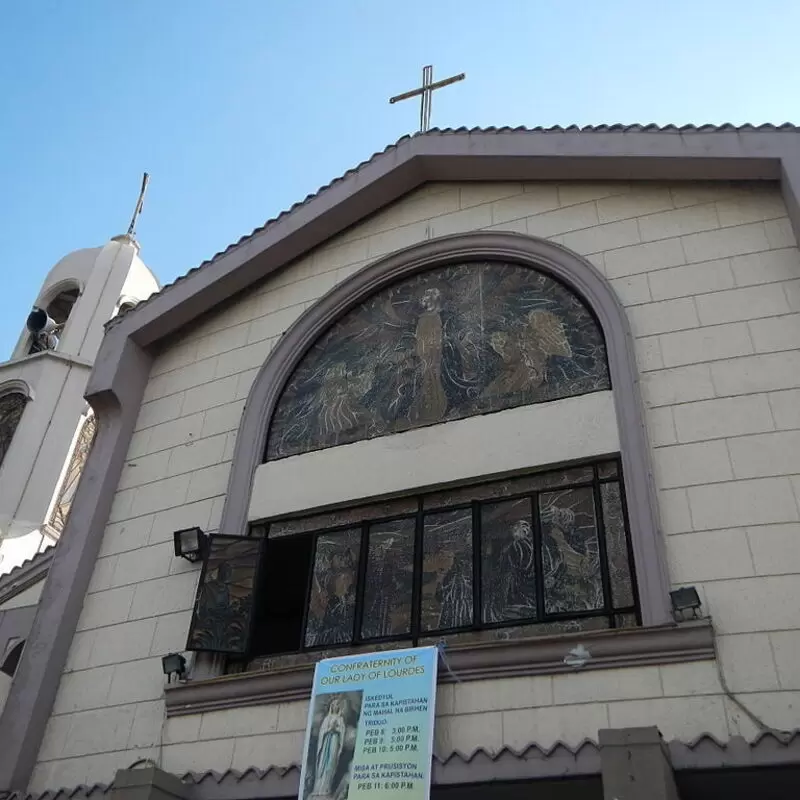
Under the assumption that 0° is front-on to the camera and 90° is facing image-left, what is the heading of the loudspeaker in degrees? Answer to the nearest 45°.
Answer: approximately 45°

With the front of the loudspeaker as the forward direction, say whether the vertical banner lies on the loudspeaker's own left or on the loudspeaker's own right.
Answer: on the loudspeaker's own left
